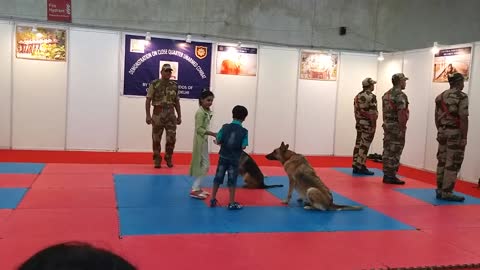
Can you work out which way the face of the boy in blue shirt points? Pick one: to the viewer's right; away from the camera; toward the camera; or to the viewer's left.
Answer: away from the camera

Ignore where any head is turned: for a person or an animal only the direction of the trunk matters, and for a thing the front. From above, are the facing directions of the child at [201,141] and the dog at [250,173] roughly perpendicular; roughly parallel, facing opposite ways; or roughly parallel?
roughly parallel, facing opposite ways

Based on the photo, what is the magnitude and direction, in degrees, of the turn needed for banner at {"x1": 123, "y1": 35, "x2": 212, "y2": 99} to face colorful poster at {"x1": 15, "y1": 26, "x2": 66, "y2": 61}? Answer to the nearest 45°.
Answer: approximately 90° to its right

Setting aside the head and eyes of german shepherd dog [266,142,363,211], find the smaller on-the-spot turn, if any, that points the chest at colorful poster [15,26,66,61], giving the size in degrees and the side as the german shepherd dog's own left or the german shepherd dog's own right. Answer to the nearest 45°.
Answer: approximately 45° to the german shepherd dog's own right

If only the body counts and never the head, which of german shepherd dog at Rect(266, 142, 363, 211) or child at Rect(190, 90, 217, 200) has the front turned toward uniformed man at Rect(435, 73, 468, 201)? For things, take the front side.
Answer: the child

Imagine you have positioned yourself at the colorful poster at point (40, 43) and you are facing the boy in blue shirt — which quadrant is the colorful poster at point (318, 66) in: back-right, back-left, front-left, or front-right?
front-left

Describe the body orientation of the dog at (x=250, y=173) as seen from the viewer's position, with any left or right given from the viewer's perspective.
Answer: facing to the left of the viewer

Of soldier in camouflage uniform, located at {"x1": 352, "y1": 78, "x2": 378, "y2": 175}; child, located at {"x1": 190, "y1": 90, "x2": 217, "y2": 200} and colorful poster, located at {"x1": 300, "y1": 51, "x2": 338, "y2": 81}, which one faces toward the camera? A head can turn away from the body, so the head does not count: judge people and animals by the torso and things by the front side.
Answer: the colorful poster

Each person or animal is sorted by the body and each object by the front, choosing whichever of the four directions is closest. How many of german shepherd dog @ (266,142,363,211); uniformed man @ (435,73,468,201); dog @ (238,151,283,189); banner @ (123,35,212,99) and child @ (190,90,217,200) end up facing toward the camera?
1

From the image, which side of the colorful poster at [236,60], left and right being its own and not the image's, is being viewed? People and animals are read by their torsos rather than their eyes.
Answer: front

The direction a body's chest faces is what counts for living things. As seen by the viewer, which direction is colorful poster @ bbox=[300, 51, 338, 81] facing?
toward the camera

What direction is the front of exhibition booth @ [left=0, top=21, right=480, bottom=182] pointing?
toward the camera

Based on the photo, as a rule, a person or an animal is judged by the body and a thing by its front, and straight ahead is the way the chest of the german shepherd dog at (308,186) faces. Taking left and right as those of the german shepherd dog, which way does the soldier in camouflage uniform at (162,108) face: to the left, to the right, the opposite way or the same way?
to the left

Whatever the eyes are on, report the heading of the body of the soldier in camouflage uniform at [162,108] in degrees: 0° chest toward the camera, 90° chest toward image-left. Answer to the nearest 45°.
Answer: approximately 0°

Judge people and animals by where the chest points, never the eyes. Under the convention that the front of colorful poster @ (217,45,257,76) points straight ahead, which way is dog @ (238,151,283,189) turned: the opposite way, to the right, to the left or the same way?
to the right

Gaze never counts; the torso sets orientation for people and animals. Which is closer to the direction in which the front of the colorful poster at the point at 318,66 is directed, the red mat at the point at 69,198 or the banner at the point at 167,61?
the red mat

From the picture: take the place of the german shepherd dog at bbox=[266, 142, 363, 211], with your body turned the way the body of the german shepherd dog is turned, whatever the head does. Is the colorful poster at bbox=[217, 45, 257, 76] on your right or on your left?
on your right
